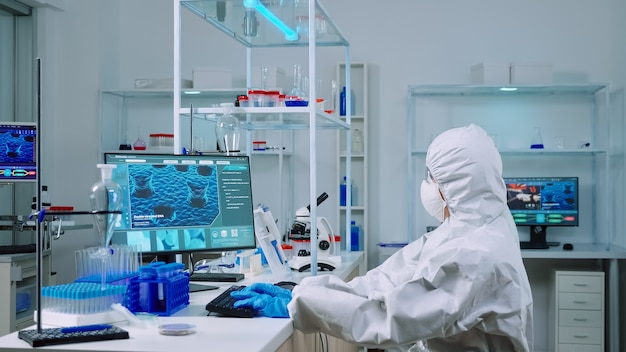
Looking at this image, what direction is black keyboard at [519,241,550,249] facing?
toward the camera

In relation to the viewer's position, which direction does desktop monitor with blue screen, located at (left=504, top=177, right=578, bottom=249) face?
facing the viewer

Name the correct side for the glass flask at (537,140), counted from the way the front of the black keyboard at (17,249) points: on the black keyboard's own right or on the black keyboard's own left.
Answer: on the black keyboard's own left

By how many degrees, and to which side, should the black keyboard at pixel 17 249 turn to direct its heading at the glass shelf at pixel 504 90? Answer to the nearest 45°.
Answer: approximately 90° to its left

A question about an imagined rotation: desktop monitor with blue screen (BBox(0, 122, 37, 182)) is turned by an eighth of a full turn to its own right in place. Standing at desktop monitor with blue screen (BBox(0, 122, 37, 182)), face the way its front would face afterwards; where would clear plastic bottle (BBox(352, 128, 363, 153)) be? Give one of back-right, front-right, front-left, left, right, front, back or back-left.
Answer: back-left

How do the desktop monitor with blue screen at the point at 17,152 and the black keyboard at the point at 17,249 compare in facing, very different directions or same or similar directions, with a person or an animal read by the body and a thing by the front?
same or similar directions

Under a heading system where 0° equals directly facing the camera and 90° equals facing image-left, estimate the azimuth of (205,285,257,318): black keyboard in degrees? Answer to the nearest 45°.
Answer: approximately 270°

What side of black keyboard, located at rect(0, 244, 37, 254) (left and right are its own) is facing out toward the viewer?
front

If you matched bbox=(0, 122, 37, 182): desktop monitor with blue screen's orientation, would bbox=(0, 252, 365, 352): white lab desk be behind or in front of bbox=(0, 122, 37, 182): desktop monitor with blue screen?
in front
